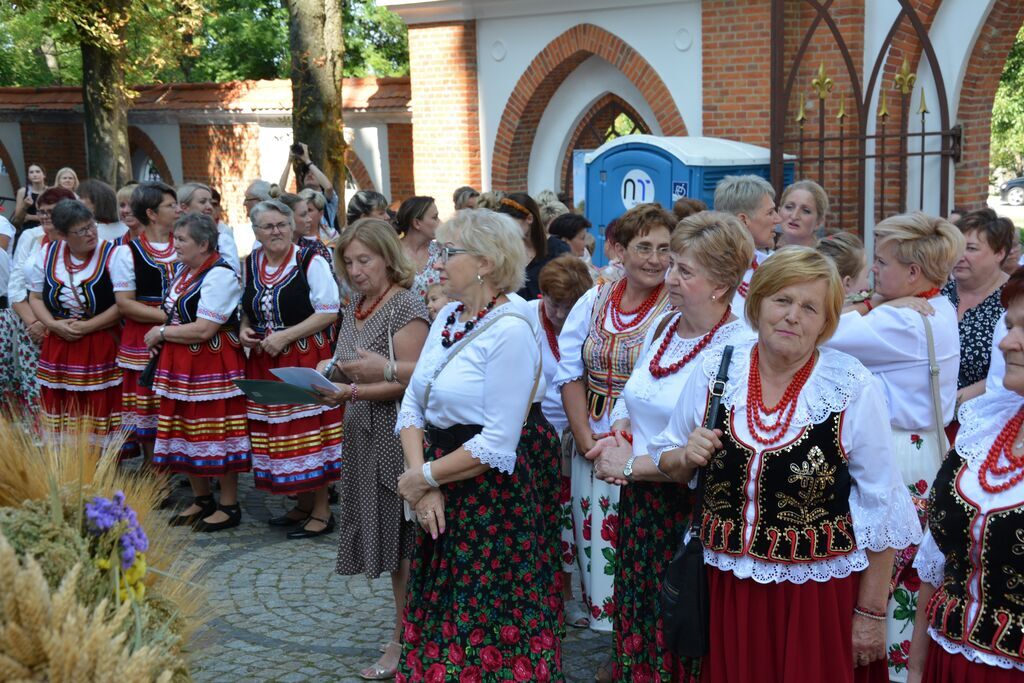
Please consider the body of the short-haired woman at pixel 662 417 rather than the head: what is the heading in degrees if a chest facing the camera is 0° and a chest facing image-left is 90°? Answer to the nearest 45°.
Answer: approximately 45°

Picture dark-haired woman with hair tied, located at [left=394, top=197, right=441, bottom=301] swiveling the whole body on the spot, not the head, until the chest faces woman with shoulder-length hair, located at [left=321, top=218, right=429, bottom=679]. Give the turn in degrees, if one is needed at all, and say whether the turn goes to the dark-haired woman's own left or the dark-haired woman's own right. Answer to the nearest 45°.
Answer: approximately 45° to the dark-haired woman's own right

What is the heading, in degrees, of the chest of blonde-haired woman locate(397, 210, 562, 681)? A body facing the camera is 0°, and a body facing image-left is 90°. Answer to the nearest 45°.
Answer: approximately 45°

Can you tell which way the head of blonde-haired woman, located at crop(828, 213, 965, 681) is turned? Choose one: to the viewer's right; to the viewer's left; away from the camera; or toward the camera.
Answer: to the viewer's left

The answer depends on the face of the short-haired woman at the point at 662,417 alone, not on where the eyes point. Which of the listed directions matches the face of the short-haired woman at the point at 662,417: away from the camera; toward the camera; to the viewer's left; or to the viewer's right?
to the viewer's left

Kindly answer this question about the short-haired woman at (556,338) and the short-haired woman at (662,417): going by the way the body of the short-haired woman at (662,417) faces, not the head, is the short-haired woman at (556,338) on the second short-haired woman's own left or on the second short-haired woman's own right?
on the second short-haired woman's own right

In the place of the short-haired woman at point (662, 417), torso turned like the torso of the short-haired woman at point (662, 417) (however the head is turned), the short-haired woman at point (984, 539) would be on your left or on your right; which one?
on your left

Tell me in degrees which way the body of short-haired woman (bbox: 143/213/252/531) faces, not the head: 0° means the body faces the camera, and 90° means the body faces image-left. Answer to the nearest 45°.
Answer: approximately 45°

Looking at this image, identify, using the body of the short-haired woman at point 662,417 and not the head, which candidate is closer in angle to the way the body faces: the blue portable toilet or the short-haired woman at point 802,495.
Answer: the short-haired woman
